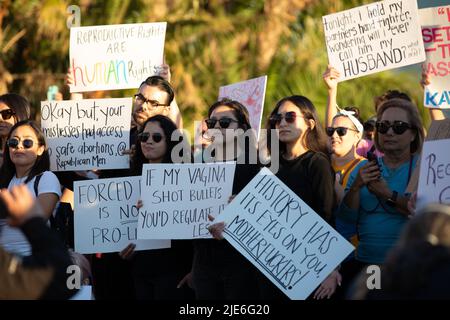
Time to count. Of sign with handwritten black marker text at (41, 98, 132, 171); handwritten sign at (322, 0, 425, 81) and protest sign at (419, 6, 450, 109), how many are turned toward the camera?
3

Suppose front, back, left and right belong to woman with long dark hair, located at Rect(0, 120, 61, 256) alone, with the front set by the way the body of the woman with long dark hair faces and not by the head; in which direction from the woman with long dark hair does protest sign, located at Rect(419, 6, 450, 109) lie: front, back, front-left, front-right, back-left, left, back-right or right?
back-left

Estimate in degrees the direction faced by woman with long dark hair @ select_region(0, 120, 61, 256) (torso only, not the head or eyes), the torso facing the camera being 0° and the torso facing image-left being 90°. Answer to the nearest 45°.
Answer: approximately 45°

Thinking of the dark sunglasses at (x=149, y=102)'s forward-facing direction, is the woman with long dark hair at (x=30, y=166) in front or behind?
in front

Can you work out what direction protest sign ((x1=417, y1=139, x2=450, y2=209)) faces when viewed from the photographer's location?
facing the viewer

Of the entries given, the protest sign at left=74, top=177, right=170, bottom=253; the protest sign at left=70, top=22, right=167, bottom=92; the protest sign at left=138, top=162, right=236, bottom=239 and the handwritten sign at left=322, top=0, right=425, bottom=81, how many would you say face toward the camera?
4

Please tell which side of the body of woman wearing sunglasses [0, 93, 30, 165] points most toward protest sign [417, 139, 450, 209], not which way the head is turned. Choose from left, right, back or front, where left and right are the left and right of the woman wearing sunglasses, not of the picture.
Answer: left

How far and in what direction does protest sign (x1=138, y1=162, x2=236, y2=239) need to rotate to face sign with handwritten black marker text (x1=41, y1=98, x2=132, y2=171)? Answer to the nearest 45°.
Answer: approximately 135° to its right

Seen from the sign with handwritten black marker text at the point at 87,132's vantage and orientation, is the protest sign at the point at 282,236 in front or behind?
in front

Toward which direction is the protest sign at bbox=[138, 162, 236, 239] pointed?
toward the camera

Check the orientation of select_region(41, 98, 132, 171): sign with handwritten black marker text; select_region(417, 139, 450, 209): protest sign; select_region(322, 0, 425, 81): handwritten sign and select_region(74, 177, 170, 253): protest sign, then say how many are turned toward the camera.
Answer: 4

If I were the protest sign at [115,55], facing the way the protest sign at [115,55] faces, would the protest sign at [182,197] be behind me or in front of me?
in front

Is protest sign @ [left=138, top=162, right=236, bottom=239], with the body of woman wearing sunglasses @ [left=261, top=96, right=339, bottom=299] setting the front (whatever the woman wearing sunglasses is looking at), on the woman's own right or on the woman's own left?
on the woman's own right
